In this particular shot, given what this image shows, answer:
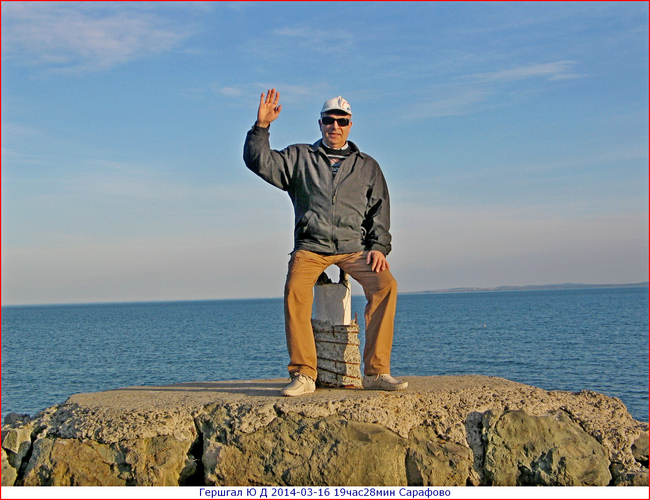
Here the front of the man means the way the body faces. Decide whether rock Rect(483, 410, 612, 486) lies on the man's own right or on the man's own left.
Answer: on the man's own left

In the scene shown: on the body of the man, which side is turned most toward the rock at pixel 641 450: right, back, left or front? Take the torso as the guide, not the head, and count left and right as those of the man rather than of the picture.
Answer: left

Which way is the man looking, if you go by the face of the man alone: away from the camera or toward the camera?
toward the camera

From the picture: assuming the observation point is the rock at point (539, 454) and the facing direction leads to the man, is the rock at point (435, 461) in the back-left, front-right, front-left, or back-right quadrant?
front-left

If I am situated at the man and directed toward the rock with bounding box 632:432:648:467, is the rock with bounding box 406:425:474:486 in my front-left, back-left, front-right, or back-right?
front-right

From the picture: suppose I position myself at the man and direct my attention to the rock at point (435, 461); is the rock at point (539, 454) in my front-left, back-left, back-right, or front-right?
front-left

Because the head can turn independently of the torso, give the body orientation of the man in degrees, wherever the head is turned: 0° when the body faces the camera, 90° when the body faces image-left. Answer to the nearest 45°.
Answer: approximately 0°

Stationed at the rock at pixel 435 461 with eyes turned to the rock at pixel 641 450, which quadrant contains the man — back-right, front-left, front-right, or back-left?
back-left
